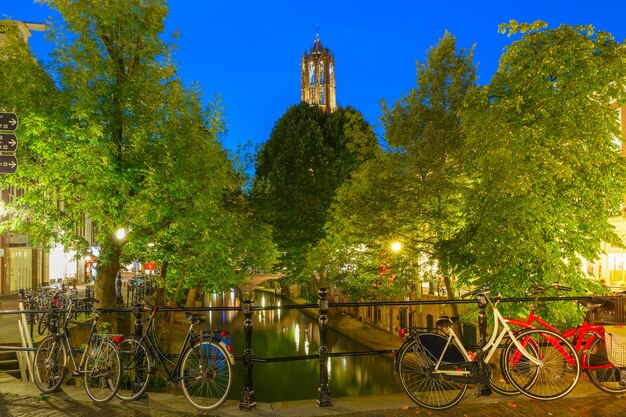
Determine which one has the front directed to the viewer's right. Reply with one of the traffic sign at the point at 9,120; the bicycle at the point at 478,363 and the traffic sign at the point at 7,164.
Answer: the bicycle

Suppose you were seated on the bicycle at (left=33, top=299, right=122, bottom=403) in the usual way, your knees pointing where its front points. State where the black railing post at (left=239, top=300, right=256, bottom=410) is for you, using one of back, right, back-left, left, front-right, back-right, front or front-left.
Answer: back

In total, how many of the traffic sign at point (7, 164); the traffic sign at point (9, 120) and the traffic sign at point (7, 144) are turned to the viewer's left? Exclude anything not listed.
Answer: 0

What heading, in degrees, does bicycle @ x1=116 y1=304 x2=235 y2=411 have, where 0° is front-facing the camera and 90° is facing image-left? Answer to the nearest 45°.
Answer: approximately 135°

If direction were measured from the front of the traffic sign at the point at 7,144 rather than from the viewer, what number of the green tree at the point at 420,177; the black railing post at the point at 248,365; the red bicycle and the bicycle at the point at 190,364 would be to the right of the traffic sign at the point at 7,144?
0

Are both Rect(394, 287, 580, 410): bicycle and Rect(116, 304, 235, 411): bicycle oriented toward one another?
no

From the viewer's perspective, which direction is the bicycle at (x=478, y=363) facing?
to the viewer's right

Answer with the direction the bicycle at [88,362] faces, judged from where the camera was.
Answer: facing away from the viewer and to the left of the viewer

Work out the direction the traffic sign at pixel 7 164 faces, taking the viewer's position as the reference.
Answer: facing the viewer

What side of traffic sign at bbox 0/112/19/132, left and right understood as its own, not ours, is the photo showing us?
front

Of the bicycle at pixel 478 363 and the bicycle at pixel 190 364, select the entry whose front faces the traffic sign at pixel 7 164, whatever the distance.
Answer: the bicycle at pixel 190 364
